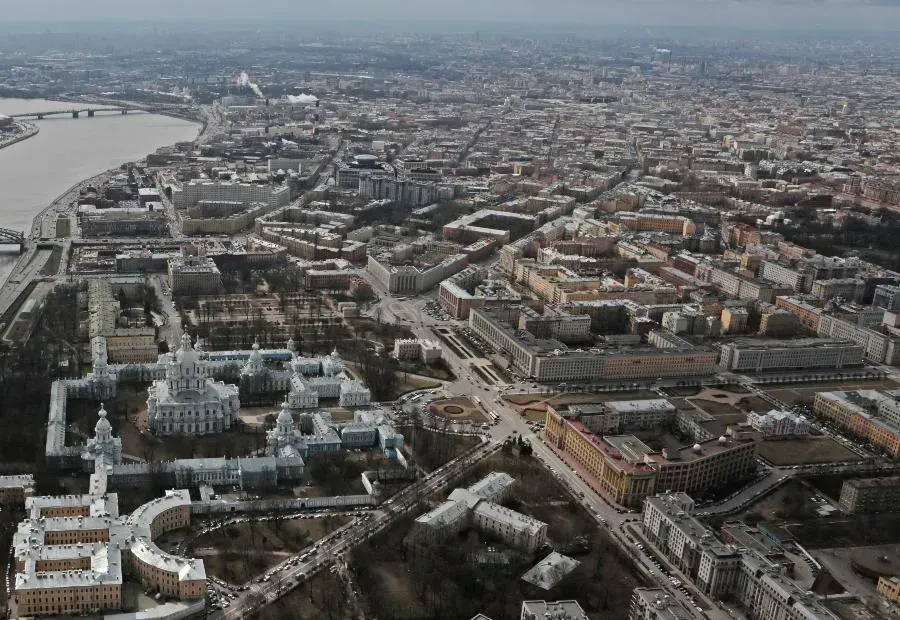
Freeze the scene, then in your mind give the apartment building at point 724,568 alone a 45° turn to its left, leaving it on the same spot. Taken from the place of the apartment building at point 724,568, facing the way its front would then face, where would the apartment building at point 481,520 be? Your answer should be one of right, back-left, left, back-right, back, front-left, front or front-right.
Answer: right

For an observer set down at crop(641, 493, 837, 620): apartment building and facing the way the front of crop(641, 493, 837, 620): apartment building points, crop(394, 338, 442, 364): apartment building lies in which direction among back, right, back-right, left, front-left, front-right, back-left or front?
right

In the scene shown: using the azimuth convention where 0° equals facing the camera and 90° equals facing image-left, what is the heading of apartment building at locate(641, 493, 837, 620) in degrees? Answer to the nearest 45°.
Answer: approximately 45°

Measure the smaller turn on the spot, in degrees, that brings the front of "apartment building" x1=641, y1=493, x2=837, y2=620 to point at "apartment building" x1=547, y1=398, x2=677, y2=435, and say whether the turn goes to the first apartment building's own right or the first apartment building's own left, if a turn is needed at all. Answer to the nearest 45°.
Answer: approximately 90° to the first apartment building's own right

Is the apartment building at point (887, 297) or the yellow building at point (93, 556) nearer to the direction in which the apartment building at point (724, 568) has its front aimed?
the yellow building

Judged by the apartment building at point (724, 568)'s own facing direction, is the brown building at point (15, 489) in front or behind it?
in front

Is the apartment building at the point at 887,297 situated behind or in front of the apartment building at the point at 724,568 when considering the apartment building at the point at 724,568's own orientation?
behind

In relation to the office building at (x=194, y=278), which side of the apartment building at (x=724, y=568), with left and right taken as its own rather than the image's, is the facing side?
right

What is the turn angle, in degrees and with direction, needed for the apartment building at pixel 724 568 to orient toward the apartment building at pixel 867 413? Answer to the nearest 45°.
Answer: approximately 135° to its right

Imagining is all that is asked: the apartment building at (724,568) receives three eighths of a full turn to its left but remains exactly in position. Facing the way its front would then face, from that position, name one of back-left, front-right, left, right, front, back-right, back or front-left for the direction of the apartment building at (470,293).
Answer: back-left

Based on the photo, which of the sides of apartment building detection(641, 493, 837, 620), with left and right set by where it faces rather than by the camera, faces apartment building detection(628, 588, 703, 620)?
front

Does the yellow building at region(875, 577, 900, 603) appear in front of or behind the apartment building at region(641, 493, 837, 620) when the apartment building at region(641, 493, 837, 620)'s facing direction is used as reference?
behind

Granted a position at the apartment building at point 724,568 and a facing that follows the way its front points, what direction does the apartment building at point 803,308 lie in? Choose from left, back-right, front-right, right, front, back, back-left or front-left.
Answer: back-right

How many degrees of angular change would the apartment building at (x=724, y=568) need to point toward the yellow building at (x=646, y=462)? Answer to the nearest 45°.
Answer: approximately 90° to its right

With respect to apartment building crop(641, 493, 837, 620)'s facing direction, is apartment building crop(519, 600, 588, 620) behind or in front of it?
in front

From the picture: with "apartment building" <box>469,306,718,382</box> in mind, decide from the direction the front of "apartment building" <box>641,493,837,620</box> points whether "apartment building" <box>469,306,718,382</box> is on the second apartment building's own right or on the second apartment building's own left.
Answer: on the second apartment building's own right

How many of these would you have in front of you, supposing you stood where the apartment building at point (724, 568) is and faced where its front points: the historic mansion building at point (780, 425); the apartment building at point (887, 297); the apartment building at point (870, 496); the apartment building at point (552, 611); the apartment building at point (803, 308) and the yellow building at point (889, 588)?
1
